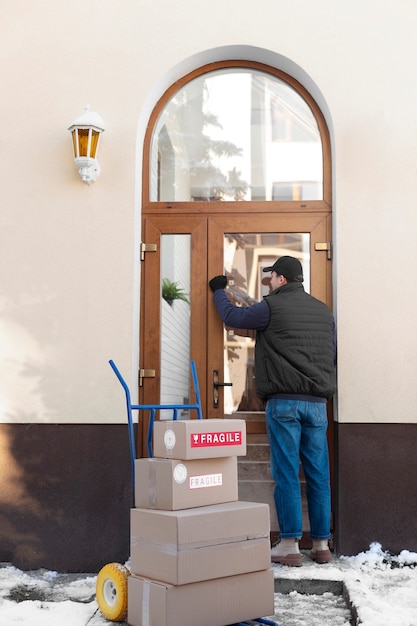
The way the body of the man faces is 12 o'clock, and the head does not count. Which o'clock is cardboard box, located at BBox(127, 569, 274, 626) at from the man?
The cardboard box is roughly at 8 o'clock from the man.

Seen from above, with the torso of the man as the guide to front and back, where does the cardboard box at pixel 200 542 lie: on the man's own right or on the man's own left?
on the man's own left

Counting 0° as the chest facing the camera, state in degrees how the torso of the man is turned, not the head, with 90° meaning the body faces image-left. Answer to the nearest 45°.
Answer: approximately 135°

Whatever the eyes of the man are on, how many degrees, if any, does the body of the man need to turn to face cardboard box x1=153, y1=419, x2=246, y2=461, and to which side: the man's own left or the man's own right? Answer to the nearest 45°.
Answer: approximately 90° to the man's own left

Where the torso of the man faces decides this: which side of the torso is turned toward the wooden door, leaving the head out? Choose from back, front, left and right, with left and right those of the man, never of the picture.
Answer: front

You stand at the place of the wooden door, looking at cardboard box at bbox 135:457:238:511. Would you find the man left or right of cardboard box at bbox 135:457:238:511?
left

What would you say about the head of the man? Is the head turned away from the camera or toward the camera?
away from the camera
